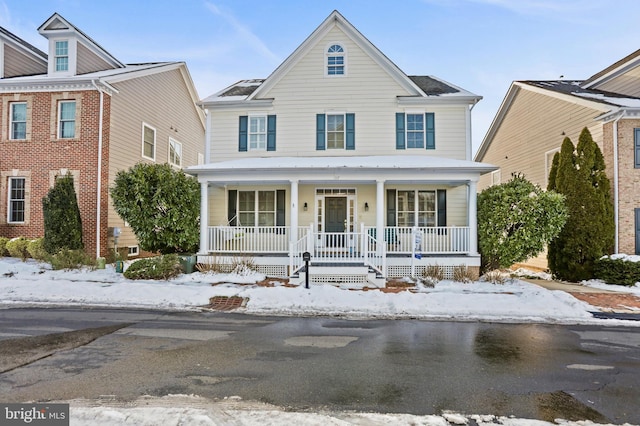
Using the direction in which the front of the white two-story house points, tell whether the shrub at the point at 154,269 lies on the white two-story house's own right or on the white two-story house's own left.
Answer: on the white two-story house's own right

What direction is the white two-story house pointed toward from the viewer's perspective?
toward the camera

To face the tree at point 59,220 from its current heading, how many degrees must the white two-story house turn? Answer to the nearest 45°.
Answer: approximately 90° to its right

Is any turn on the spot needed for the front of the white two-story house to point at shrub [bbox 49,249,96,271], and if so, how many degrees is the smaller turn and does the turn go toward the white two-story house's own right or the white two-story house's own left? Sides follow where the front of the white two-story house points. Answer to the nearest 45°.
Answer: approximately 90° to the white two-story house's own right

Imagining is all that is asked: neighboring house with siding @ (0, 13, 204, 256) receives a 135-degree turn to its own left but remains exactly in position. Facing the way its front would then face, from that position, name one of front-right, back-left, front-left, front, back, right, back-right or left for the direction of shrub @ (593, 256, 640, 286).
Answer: front-right

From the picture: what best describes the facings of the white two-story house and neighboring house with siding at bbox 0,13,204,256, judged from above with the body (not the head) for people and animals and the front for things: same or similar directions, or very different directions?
same or similar directions

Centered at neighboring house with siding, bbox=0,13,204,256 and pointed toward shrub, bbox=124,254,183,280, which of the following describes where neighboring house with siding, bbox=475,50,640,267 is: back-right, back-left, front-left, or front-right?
front-left

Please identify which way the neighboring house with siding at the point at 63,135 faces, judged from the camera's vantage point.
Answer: facing the viewer and to the left of the viewer

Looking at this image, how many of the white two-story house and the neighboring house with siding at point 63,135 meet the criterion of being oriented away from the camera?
0

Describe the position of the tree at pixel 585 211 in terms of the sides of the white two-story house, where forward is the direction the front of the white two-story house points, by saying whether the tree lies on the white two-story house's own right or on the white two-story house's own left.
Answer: on the white two-story house's own left

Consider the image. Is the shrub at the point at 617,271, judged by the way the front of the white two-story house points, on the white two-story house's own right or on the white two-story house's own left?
on the white two-story house's own left

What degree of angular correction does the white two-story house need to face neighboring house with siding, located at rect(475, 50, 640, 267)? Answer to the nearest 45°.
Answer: approximately 90° to its left
